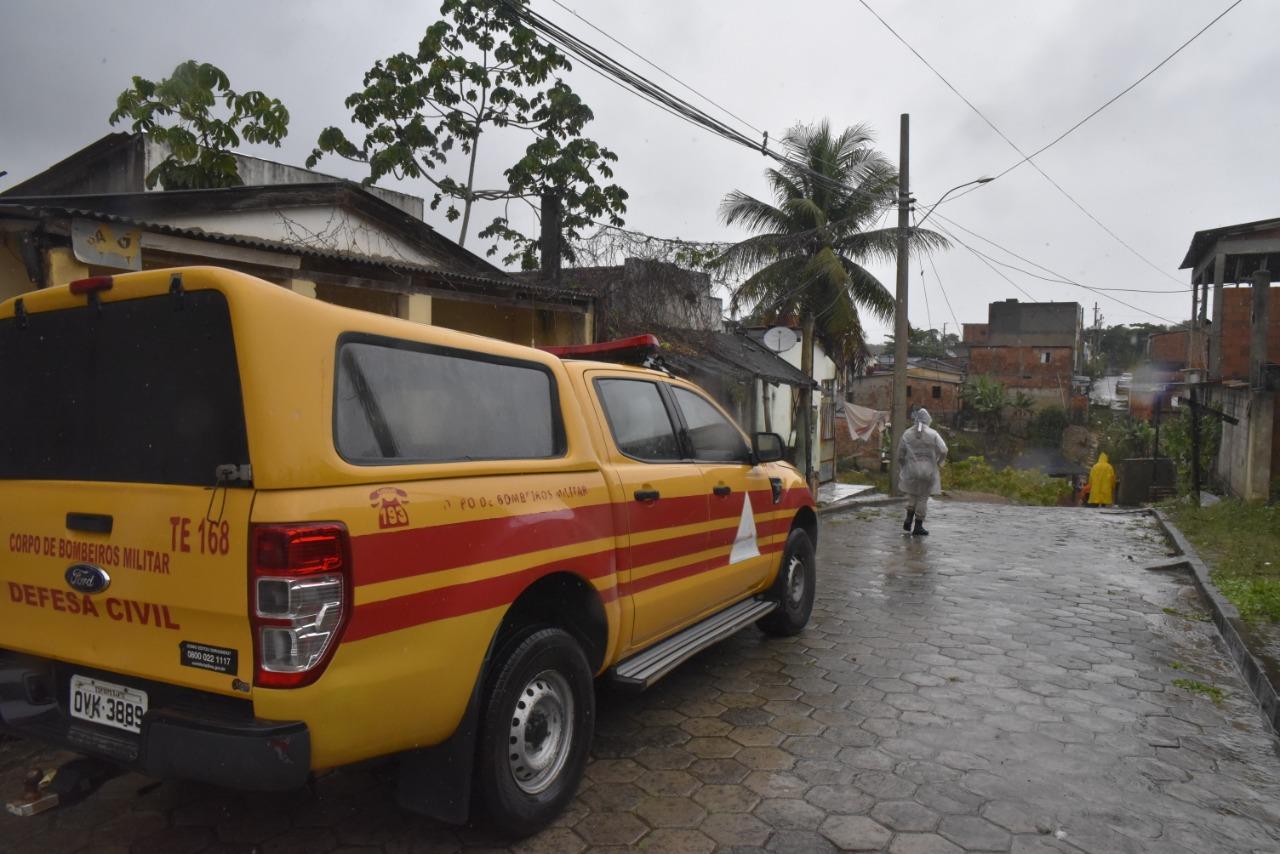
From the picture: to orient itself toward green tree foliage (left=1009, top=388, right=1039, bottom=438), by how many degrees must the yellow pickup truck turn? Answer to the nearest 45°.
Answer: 0° — it already faces it

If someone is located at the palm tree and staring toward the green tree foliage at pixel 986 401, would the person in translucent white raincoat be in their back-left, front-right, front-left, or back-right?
back-right

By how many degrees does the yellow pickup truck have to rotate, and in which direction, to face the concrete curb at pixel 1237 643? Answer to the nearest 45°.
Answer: approximately 45° to its right

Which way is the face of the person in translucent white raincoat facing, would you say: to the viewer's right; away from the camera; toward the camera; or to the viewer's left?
away from the camera

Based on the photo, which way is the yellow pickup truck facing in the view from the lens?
facing away from the viewer and to the right of the viewer

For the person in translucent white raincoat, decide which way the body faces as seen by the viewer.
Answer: away from the camera

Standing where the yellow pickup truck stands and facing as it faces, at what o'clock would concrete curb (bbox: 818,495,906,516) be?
The concrete curb is roughly at 12 o'clock from the yellow pickup truck.

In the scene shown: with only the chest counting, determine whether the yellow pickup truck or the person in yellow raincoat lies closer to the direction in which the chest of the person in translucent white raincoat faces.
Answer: the person in yellow raincoat
